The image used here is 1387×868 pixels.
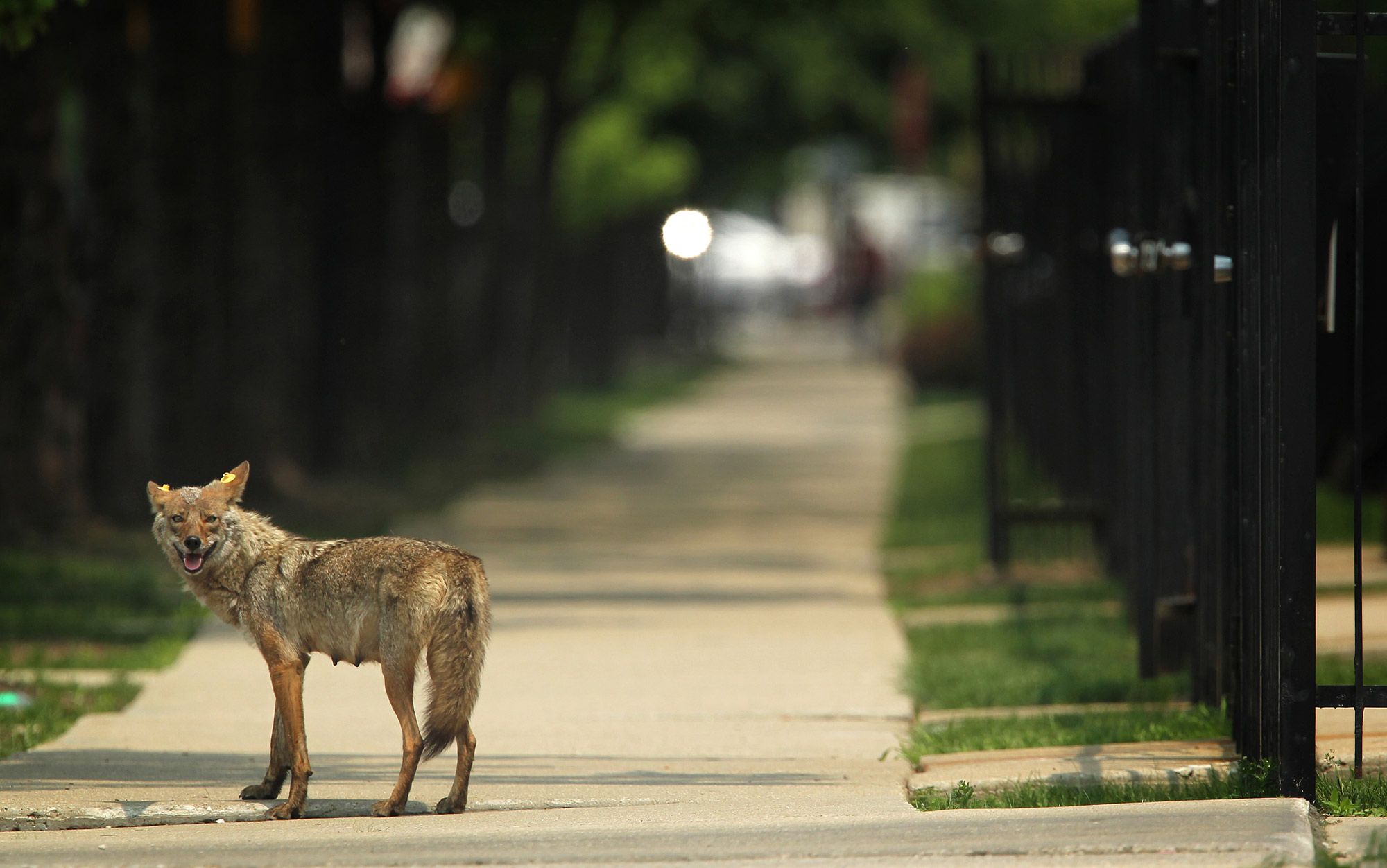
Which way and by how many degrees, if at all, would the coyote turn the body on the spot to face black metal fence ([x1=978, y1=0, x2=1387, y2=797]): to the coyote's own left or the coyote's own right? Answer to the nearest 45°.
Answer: approximately 180°

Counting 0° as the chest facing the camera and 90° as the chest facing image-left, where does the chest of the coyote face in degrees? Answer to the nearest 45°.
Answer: approximately 90°
